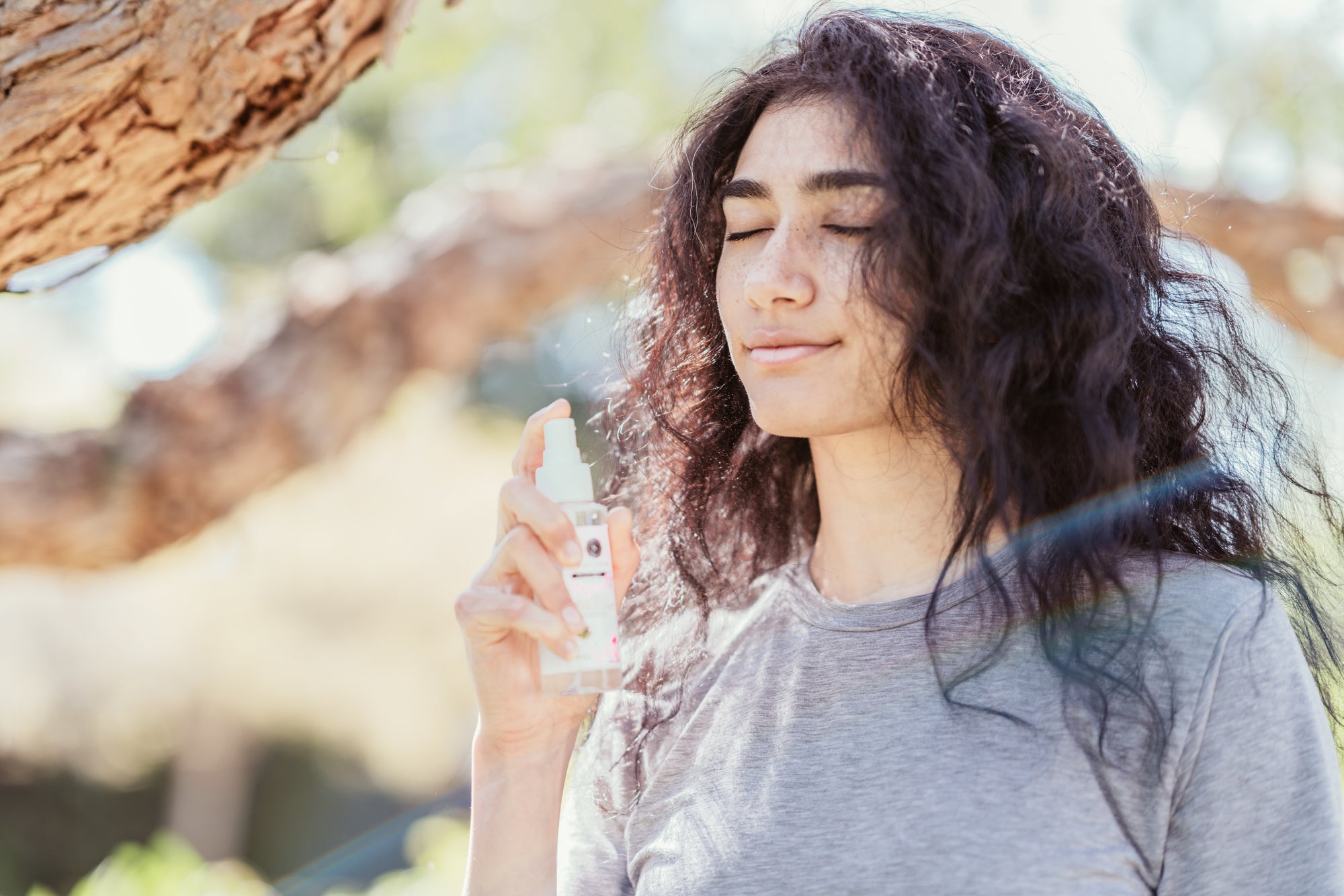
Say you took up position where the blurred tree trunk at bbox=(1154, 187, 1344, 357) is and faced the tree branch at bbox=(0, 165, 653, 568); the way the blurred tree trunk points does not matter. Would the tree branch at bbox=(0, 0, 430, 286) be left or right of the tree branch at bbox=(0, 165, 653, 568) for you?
left

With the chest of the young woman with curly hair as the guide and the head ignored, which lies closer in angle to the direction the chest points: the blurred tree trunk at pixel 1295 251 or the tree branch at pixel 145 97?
the tree branch

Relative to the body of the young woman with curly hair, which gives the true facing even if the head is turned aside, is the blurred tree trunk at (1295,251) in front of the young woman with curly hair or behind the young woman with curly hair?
behind

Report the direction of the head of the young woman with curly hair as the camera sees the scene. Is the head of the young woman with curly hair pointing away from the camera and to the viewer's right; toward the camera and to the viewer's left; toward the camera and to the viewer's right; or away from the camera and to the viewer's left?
toward the camera and to the viewer's left

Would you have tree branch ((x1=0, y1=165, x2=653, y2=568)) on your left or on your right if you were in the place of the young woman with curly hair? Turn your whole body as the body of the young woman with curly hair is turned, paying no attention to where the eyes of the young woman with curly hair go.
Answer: on your right

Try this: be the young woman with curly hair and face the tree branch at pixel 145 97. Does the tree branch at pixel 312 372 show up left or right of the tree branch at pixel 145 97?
right

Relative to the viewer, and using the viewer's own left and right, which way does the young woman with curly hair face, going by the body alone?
facing the viewer and to the left of the viewer

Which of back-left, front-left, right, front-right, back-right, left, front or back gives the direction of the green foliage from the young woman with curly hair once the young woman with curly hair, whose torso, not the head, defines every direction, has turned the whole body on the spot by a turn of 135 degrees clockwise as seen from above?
front-left
